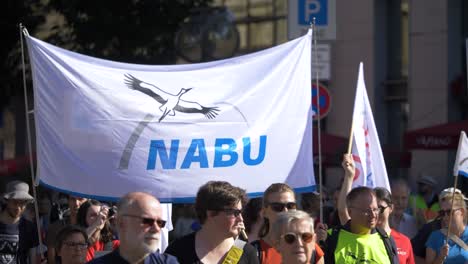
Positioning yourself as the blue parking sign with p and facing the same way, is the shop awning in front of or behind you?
behind

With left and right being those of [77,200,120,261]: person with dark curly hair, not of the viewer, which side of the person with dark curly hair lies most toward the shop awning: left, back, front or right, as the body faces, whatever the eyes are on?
left

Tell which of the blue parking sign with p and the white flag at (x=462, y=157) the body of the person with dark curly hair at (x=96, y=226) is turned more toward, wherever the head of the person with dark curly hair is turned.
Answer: the white flag

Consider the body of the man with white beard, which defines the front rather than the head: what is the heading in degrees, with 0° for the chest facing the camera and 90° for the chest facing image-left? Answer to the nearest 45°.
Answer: approximately 315°
